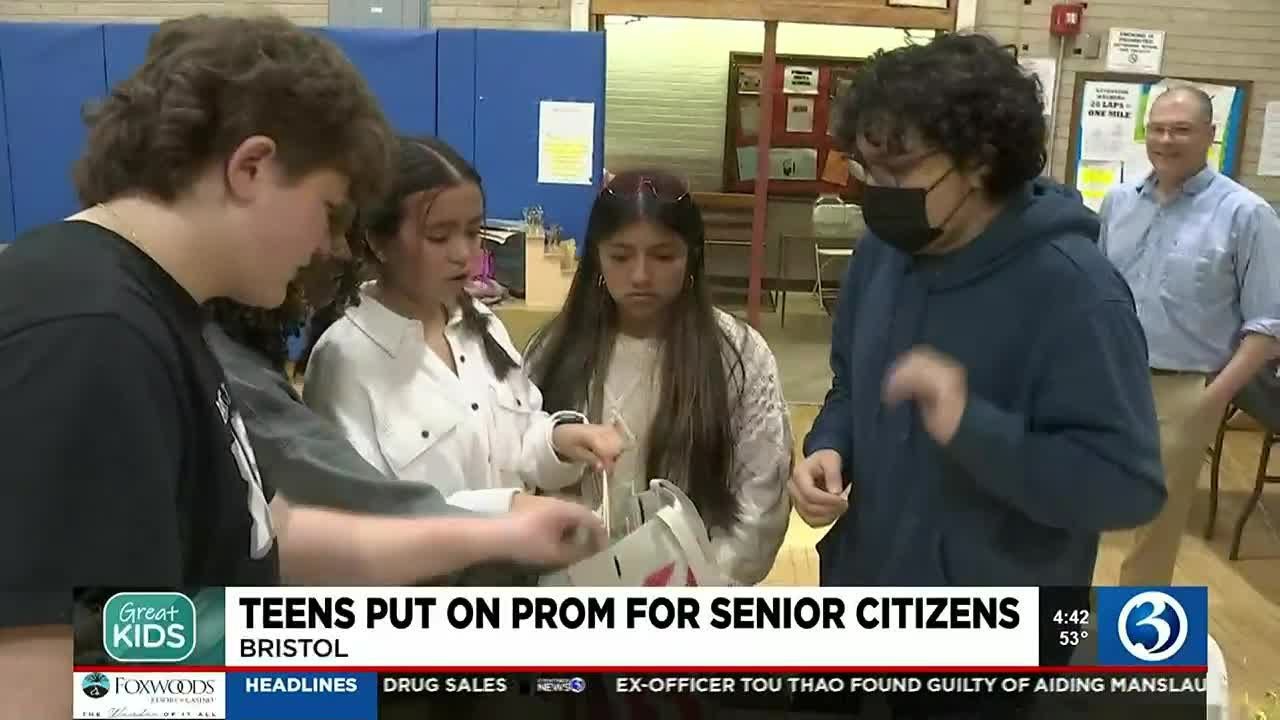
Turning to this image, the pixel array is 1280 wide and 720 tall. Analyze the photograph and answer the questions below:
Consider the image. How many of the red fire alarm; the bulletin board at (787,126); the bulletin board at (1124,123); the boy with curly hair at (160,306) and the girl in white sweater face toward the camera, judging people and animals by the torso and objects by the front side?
4

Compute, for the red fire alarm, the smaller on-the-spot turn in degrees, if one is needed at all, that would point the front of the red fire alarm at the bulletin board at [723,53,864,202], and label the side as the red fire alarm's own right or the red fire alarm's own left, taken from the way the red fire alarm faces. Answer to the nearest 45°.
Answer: approximately 135° to the red fire alarm's own right

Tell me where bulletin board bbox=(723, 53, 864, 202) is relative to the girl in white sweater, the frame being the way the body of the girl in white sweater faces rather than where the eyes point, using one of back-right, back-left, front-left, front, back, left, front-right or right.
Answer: back

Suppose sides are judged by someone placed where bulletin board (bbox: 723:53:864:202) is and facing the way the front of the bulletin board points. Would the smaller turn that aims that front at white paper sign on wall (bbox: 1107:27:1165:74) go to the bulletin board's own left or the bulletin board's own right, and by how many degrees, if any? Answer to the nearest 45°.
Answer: approximately 45° to the bulletin board's own left

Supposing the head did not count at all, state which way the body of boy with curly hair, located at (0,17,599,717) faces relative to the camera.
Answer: to the viewer's right

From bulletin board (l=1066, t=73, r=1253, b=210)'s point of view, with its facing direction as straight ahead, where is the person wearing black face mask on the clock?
The person wearing black face mask is roughly at 12 o'clock from the bulletin board.

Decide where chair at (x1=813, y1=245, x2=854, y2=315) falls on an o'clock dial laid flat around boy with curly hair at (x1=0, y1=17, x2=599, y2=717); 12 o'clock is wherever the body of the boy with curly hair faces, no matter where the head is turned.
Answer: The chair is roughly at 10 o'clock from the boy with curly hair.
